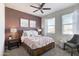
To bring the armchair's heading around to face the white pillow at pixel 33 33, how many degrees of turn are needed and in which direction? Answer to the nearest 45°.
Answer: approximately 45° to its right

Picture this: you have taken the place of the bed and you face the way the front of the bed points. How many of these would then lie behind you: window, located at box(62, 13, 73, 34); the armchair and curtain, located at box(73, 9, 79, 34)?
0

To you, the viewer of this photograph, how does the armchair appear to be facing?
facing the viewer and to the left of the viewer

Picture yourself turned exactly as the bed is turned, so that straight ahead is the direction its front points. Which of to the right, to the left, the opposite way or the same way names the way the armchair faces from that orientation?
to the right

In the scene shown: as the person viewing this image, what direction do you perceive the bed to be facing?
facing the viewer and to the right of the viewer

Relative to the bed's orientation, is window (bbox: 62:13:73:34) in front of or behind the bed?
in front

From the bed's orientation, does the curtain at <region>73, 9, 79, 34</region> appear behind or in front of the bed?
in front

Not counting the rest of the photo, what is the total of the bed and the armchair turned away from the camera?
0
